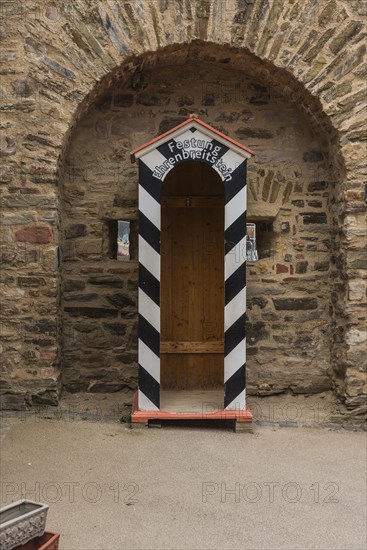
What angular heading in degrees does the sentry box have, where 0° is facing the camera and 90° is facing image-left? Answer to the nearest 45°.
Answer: approximately 0°
